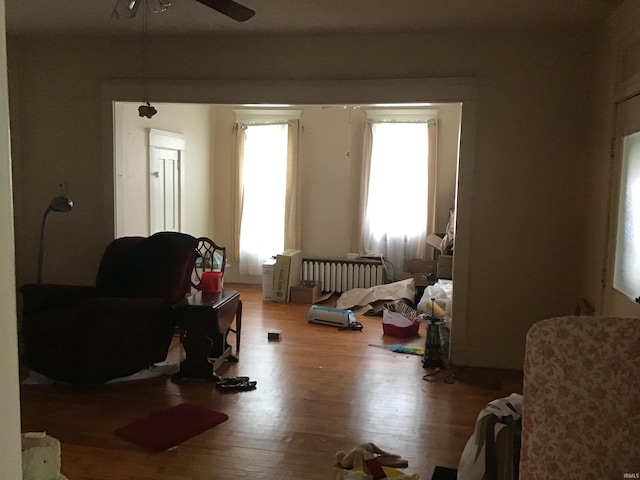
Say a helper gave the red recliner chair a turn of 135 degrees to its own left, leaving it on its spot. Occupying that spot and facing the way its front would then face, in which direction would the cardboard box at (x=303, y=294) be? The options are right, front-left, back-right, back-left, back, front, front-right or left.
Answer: front-left

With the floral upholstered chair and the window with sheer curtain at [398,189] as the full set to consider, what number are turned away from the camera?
1

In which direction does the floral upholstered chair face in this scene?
away from the camera

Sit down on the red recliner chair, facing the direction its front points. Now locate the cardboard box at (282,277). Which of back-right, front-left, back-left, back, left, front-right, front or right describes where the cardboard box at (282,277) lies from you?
back

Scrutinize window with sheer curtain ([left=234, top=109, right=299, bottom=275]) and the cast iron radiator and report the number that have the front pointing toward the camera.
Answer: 2

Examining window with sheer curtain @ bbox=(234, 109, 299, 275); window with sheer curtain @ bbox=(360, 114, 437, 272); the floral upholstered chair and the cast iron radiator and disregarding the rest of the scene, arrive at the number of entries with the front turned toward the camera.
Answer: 3

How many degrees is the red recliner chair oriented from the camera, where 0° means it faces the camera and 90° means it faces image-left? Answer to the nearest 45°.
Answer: approximately 45°

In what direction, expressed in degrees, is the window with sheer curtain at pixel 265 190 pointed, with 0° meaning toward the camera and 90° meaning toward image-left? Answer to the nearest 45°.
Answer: approximately 0°

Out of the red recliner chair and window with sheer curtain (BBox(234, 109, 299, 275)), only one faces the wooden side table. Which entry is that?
the window with sheer curtain

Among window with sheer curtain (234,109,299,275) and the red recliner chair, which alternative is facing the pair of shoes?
the window with sheer curtain

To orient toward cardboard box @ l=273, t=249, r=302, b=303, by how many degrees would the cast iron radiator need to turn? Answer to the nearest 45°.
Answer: approximately 45° to its right

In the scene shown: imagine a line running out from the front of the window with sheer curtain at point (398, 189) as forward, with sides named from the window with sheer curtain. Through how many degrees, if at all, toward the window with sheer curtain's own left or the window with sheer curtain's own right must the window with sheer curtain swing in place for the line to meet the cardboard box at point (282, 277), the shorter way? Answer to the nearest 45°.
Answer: approximately 45° to the window with sheer curtain's own right
